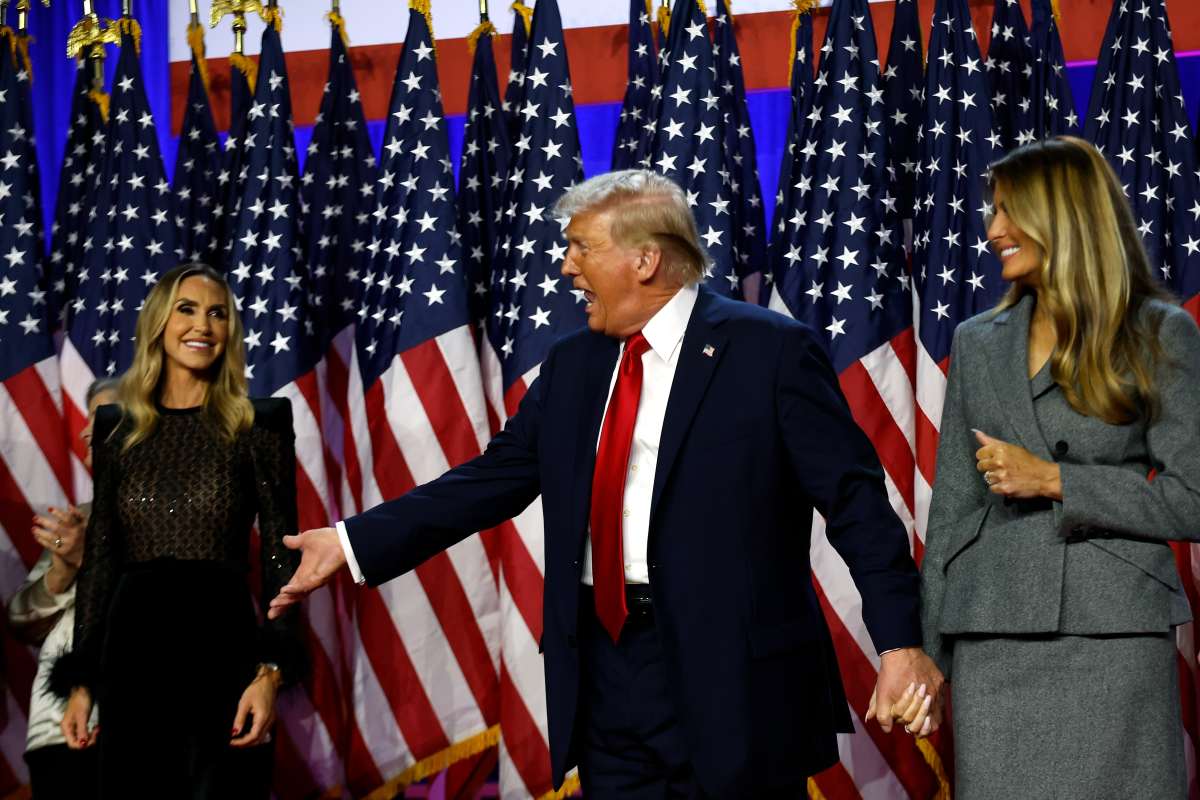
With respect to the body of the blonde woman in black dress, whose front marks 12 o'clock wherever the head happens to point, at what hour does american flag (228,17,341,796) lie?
The american flag is roughly at 7 o'clock from the blonde woman in black dress.

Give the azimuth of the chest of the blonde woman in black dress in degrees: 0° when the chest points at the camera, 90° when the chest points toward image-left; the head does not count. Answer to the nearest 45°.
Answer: approximately 0°

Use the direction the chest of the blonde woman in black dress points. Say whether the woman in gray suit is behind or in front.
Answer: in front

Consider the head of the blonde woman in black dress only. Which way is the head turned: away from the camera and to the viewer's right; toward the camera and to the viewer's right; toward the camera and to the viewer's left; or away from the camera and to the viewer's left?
toward the camera and to the viewer's right

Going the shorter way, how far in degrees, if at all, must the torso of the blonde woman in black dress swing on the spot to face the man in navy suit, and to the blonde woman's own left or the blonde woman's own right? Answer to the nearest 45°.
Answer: approximately 45° to the blonde woman's own left

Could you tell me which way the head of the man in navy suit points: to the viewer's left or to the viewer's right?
to the viewer's left

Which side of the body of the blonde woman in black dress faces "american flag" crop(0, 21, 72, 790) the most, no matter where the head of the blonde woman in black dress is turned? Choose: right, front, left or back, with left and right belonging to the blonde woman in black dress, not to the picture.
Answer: back

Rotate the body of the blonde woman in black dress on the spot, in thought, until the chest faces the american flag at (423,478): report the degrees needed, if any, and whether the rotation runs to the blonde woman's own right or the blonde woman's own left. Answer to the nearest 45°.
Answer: approximately 135° to the blonde woman's own left

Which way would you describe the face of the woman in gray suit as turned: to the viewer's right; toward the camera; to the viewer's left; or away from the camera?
to the viewer's left

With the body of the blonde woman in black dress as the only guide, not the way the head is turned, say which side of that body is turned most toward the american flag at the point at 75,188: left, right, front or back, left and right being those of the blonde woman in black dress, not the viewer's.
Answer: back

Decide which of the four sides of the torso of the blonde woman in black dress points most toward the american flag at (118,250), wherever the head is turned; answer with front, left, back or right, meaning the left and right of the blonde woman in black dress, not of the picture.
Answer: back

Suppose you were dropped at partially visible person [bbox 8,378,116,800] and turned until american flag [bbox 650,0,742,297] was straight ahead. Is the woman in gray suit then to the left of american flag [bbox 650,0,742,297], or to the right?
right
